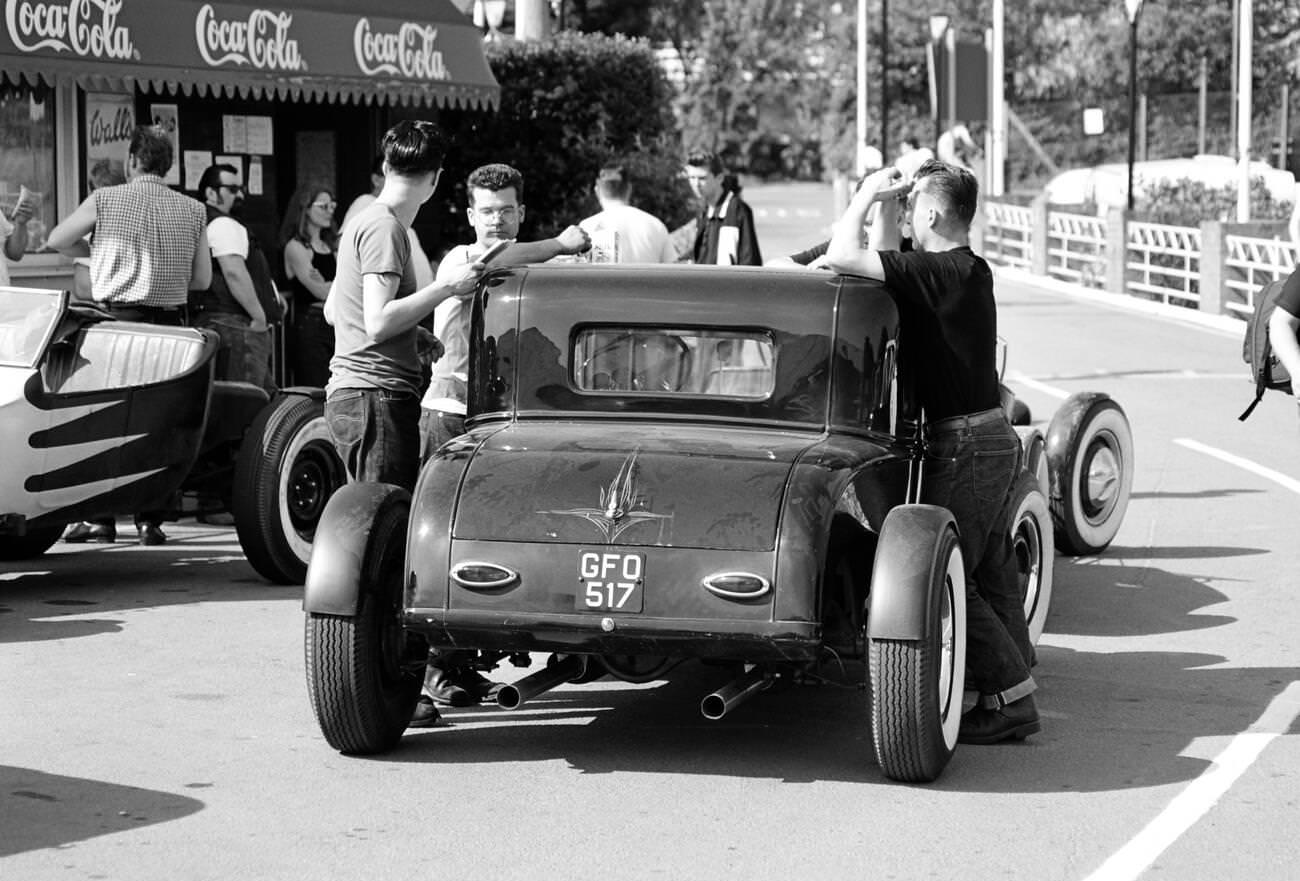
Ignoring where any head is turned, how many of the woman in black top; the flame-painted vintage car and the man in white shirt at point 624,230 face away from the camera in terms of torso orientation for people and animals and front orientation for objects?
1

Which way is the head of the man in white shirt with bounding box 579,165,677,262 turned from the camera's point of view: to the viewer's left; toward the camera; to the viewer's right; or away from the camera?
away from the camera

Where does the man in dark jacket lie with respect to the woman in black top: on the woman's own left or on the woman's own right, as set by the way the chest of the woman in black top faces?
on the woman's own left

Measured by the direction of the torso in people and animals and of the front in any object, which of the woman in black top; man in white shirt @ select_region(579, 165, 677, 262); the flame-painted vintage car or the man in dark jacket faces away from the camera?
the man in white shirt

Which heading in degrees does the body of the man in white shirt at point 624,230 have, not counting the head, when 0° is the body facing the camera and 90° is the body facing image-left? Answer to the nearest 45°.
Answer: approximately 180°

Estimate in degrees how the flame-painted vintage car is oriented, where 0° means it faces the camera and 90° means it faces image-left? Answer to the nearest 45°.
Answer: approximately 45°

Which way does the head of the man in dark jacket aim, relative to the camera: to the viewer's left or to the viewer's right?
to the viewer's left

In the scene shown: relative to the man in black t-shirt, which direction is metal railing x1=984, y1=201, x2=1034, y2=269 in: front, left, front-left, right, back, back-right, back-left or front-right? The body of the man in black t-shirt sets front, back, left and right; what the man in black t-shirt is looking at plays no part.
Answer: front-right

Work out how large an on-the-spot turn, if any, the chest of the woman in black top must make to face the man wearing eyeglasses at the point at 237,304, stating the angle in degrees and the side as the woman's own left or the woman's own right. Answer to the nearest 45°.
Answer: approximately 45° to the woman's own right

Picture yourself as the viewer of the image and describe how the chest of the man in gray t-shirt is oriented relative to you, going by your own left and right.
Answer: facing away from the viewer and to the right of the viewer

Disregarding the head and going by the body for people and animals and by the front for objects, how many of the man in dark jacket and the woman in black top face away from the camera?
0
